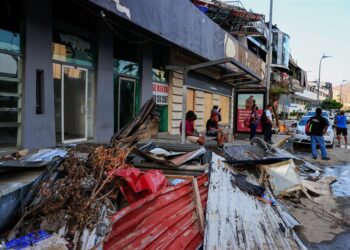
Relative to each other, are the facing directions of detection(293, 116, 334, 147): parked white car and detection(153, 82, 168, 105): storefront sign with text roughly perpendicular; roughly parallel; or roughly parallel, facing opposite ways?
roughly perpendicular

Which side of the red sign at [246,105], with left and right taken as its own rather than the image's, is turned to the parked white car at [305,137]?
left

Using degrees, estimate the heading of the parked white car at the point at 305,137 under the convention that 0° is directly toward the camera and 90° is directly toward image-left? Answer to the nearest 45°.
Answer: approximately 0°

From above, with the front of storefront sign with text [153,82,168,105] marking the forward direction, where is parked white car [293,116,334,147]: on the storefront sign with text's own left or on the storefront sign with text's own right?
on the storefront sign with text's own left

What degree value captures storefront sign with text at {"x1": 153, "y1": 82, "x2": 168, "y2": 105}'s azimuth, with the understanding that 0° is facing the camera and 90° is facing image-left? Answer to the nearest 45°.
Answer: approximately 315°

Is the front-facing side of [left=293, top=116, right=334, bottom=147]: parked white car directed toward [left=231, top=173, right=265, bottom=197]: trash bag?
yes
